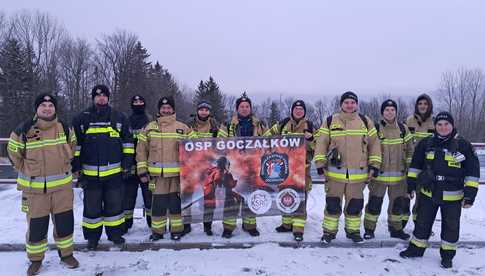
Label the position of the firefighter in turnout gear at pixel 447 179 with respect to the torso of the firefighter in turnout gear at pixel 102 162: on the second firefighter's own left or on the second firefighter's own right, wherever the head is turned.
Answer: on the second firefighter's own left

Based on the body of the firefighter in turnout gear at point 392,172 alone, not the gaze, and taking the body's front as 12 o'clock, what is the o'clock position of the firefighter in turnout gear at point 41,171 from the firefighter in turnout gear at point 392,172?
the firefighter in turnout gear at point 41,171 is roughly at 2 o'clock from the firefighter in turnout gear at point 392,172.

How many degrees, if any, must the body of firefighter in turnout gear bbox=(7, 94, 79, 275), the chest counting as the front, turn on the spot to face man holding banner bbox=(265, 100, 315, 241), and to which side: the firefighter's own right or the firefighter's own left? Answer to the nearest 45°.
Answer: approximately 90° to the firefighter's own left

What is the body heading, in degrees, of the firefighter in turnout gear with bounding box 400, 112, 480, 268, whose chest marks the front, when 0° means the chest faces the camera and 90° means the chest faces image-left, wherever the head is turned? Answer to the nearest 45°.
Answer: approximately 0°

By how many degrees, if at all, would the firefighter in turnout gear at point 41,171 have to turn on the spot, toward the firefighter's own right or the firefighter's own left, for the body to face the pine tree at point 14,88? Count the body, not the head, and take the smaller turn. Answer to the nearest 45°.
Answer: approximately 180°

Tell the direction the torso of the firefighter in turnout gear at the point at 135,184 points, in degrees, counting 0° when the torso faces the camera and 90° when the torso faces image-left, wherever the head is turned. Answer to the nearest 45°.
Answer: approximately 0°

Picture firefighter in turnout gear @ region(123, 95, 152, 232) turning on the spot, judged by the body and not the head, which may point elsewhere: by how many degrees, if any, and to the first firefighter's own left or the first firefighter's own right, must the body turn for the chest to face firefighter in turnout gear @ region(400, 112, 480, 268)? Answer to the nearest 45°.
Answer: approximately 45° to the first firefighter's own left

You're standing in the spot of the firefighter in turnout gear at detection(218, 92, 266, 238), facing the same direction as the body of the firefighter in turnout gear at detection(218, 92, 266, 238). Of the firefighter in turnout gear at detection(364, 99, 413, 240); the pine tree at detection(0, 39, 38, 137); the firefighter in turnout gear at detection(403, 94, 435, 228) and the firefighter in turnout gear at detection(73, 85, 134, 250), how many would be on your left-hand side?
2
